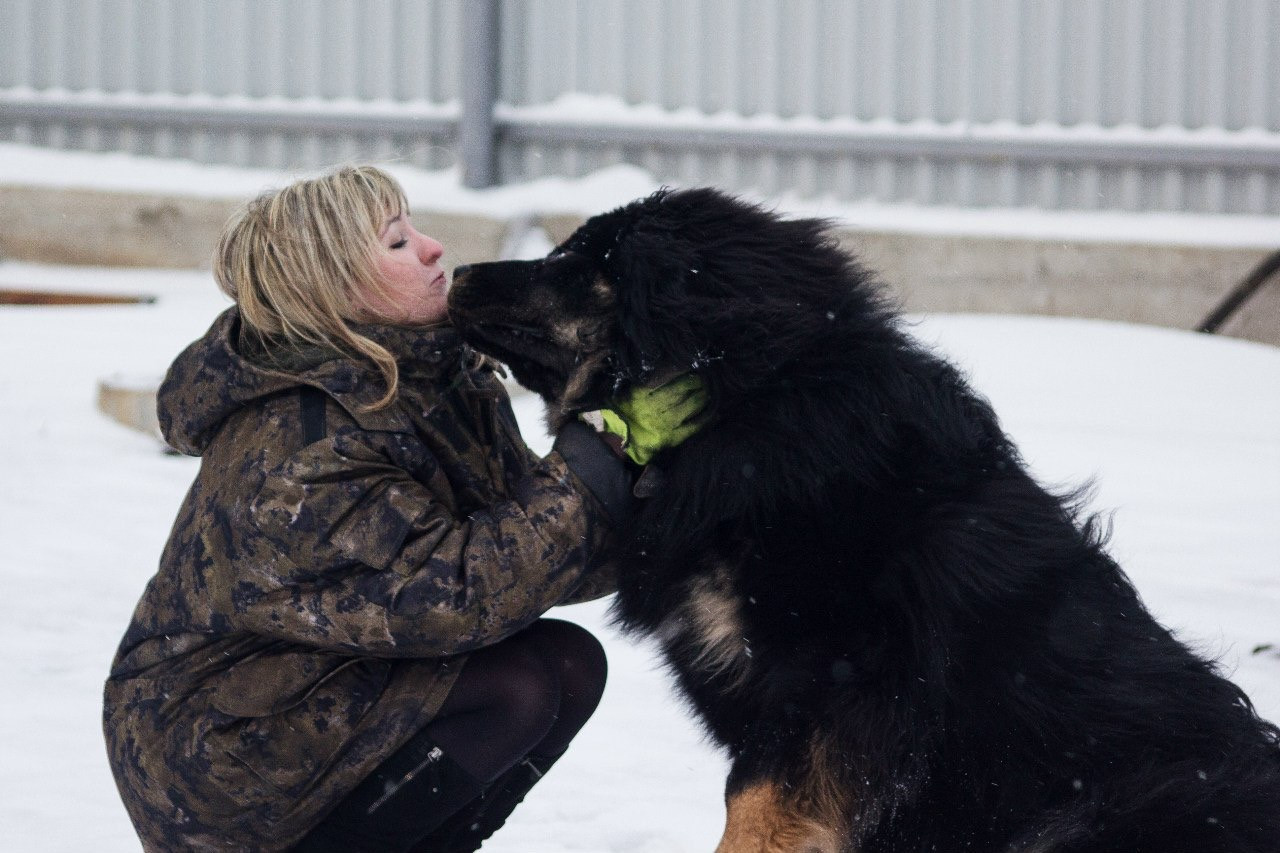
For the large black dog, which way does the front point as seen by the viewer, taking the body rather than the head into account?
to the viewer's left

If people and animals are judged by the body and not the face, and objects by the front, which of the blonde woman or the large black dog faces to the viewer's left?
the large black dog

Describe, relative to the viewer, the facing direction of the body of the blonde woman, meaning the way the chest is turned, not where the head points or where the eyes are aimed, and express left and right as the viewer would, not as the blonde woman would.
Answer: facing to the right of the viewer

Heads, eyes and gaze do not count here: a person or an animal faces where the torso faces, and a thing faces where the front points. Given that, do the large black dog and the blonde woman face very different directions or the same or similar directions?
very different directions

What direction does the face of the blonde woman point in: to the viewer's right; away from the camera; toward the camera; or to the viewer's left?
to the viewer's right

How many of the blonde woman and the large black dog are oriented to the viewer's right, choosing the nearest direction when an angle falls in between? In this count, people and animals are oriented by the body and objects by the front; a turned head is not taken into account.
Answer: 1
